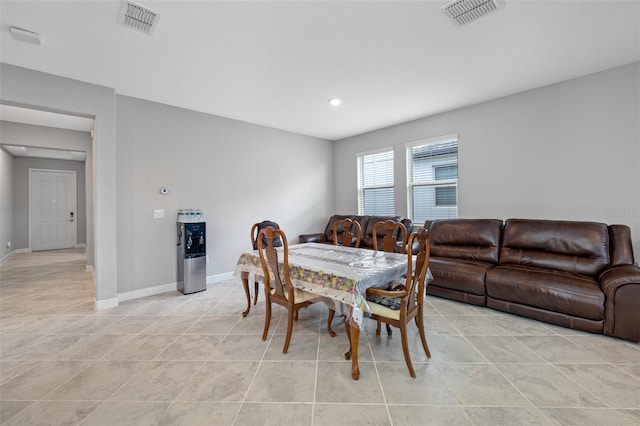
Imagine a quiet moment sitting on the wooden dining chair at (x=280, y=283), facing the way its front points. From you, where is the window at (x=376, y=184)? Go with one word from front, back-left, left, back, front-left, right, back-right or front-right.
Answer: front

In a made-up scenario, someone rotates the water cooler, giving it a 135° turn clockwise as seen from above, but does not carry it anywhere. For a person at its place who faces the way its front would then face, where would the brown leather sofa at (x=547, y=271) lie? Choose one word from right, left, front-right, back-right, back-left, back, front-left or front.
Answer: back

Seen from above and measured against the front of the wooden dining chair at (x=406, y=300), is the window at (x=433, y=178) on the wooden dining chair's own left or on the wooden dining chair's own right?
on the wooden dining chair's own right

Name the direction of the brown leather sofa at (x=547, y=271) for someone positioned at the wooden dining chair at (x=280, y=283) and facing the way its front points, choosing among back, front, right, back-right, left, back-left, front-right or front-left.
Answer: front-right

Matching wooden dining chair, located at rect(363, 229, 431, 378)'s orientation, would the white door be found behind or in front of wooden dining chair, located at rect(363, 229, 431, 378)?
in front

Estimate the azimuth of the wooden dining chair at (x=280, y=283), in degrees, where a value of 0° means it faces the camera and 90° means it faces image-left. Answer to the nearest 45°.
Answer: approximately 225°

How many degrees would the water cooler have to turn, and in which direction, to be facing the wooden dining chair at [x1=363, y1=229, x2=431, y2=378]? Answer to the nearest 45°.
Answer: approximately 45° to its left

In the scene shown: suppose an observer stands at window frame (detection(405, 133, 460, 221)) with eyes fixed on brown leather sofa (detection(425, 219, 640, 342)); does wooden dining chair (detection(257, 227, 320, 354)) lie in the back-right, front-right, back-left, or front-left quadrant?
front-right

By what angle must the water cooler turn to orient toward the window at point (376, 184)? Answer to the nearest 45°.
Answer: approximately 90° to its left

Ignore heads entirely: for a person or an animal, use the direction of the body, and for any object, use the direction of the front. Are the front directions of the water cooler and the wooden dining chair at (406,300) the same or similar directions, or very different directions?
very different directions

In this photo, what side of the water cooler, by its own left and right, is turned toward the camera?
front

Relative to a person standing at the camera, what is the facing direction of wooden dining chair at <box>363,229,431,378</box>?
facing away from the viewer and to the left of the viewer
